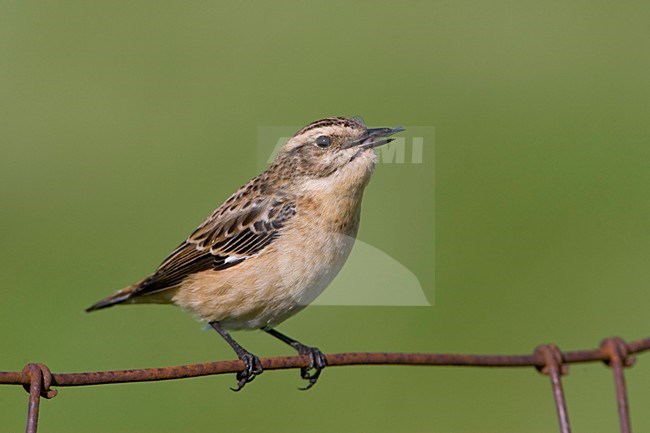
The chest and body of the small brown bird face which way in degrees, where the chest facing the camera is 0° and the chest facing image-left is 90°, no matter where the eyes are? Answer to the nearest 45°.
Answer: approximately 270°
